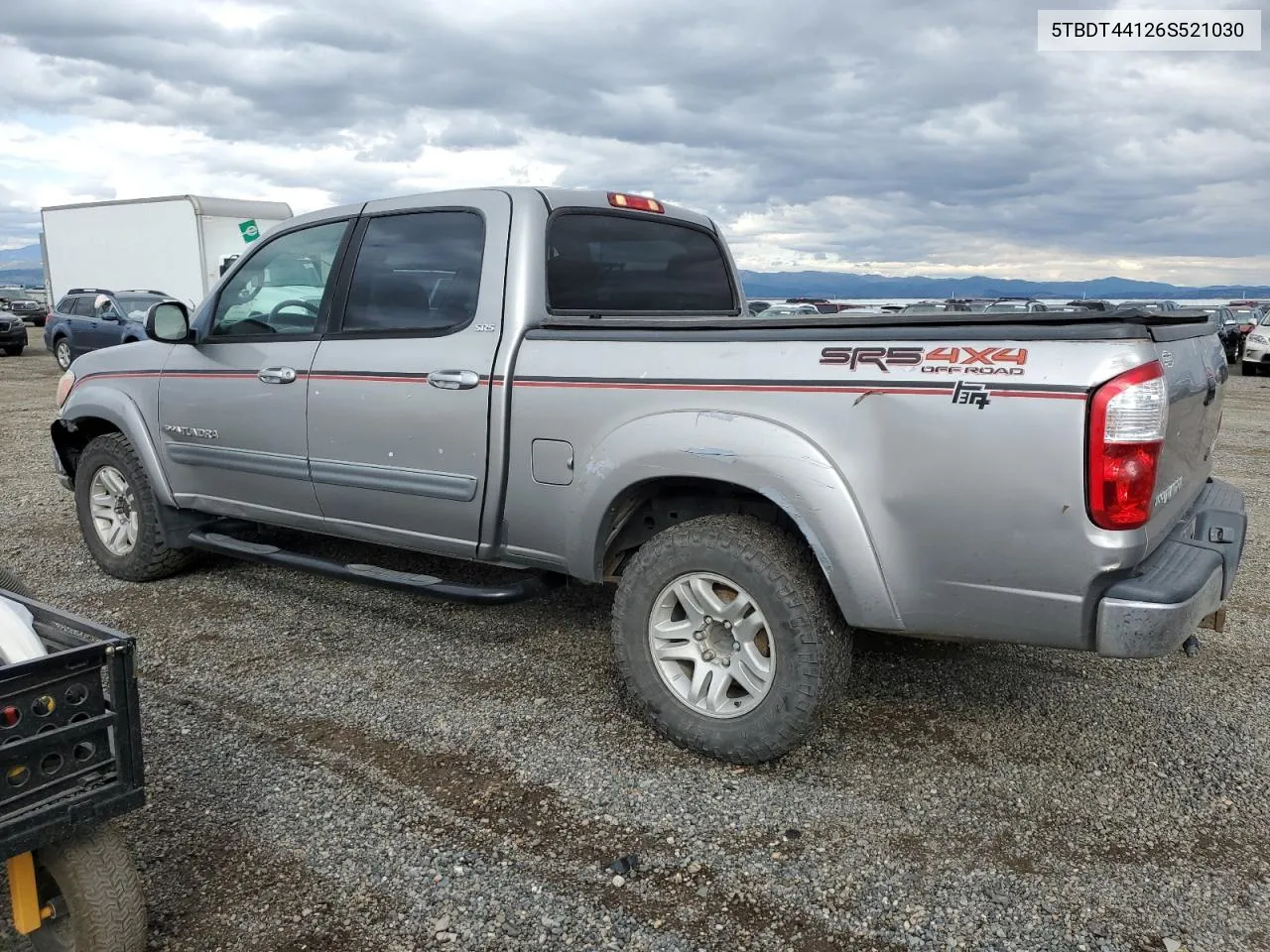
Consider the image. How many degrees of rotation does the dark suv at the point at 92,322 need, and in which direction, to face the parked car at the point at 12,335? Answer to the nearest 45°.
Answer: approximately 135° to its left

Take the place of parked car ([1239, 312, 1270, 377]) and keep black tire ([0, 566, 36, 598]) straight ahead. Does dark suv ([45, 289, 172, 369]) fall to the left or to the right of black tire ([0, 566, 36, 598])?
right

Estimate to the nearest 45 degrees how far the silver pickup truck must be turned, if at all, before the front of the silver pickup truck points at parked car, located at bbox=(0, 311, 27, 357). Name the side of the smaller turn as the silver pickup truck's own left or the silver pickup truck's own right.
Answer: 0° — it already faces it

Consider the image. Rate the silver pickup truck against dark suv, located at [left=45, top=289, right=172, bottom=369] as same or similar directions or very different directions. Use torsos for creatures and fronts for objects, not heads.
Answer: very different directions

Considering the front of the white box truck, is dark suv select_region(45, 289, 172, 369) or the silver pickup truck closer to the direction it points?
the silver pickup truck

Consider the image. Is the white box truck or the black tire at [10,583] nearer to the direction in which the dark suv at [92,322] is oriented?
the black tire

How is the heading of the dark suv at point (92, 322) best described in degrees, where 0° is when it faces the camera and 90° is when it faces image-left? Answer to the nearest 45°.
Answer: approximately 315°

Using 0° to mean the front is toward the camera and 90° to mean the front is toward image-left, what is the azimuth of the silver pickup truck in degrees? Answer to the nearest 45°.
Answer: approximately 135°

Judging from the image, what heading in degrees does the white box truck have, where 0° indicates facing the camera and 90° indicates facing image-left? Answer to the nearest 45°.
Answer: approximately 315°
